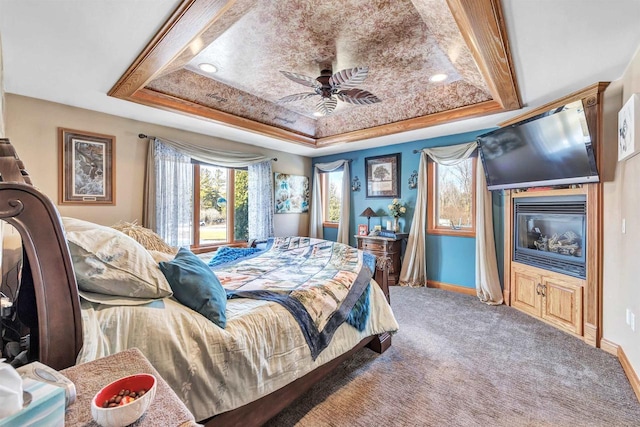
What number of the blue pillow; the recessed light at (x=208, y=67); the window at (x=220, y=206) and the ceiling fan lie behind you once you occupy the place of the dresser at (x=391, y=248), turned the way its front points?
0

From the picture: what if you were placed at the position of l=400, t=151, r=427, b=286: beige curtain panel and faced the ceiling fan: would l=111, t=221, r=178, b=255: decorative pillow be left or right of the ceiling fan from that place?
right

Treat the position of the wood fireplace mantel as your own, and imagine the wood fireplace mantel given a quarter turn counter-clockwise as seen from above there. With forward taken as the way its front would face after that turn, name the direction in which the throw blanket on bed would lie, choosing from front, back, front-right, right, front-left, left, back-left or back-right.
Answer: right

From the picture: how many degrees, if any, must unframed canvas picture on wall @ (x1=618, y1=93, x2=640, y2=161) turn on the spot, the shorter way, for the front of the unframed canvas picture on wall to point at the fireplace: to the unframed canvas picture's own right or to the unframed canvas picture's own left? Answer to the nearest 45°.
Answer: approximately 45° to the unframed canvas picture's own right

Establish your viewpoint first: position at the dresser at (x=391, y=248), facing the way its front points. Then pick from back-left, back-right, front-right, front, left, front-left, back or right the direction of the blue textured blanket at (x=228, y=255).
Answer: front

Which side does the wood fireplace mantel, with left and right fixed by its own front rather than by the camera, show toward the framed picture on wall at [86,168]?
front

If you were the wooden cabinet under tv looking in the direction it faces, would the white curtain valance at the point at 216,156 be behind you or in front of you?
in front

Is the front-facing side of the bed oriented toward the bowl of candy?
no

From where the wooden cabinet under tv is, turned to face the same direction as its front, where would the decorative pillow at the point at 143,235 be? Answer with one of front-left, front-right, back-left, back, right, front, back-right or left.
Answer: front

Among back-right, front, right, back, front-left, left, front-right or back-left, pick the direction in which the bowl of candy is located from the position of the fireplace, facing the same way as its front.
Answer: front-left

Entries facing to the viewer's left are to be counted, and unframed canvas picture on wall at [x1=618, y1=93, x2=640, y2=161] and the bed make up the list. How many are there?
1

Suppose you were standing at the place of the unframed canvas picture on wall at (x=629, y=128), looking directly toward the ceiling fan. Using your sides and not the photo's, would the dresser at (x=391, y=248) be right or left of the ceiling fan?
right

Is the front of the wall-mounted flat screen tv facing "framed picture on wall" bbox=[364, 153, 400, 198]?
no

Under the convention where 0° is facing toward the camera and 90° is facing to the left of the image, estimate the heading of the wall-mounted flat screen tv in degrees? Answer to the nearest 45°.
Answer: approximately 45°

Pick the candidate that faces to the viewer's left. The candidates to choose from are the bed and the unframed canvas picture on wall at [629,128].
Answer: the unframed canvas picture on wall

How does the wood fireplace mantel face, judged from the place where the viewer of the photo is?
facing the viewer and to the left of the viewer

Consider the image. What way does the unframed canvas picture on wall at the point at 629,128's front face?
to the viewer's left

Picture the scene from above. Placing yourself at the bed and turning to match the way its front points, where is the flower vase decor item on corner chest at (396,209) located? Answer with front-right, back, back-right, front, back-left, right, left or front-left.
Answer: front

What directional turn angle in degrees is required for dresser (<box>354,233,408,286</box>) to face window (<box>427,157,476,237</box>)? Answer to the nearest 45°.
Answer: approximately 135° to its left

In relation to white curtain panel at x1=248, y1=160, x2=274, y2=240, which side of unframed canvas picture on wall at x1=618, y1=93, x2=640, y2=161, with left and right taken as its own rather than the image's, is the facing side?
front
